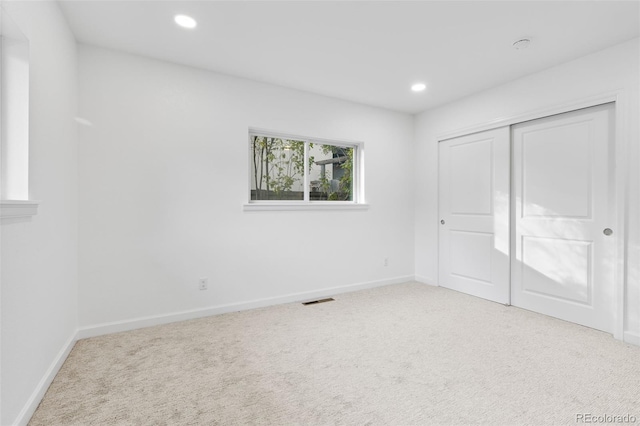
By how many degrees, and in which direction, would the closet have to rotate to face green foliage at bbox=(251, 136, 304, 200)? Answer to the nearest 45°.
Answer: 0° — it already faces it

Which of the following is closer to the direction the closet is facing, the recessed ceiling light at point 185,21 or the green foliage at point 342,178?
the recessed ceiling light

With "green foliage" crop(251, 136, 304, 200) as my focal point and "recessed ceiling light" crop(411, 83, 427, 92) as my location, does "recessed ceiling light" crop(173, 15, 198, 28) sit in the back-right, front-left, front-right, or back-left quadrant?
front-left

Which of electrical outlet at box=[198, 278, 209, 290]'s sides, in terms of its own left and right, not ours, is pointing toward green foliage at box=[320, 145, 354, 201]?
left

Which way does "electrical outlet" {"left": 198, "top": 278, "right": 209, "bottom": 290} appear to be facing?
toward the camera

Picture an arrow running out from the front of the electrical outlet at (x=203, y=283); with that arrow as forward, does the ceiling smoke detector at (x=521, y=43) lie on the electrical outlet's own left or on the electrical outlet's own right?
on the electrical outlet's own left

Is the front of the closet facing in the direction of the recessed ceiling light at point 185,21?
yes

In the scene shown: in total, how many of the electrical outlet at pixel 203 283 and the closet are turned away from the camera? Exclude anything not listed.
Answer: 0

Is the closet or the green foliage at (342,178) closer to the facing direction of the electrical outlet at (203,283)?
the closet

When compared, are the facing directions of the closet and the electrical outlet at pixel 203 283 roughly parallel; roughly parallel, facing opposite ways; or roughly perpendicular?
roughly perpendicular

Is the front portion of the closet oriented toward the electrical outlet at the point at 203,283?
yes

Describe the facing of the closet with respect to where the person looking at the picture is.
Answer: facing the viewer and to the left of the viewer

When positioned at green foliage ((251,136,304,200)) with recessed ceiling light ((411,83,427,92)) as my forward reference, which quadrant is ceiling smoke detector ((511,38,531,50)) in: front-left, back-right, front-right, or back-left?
front-right
